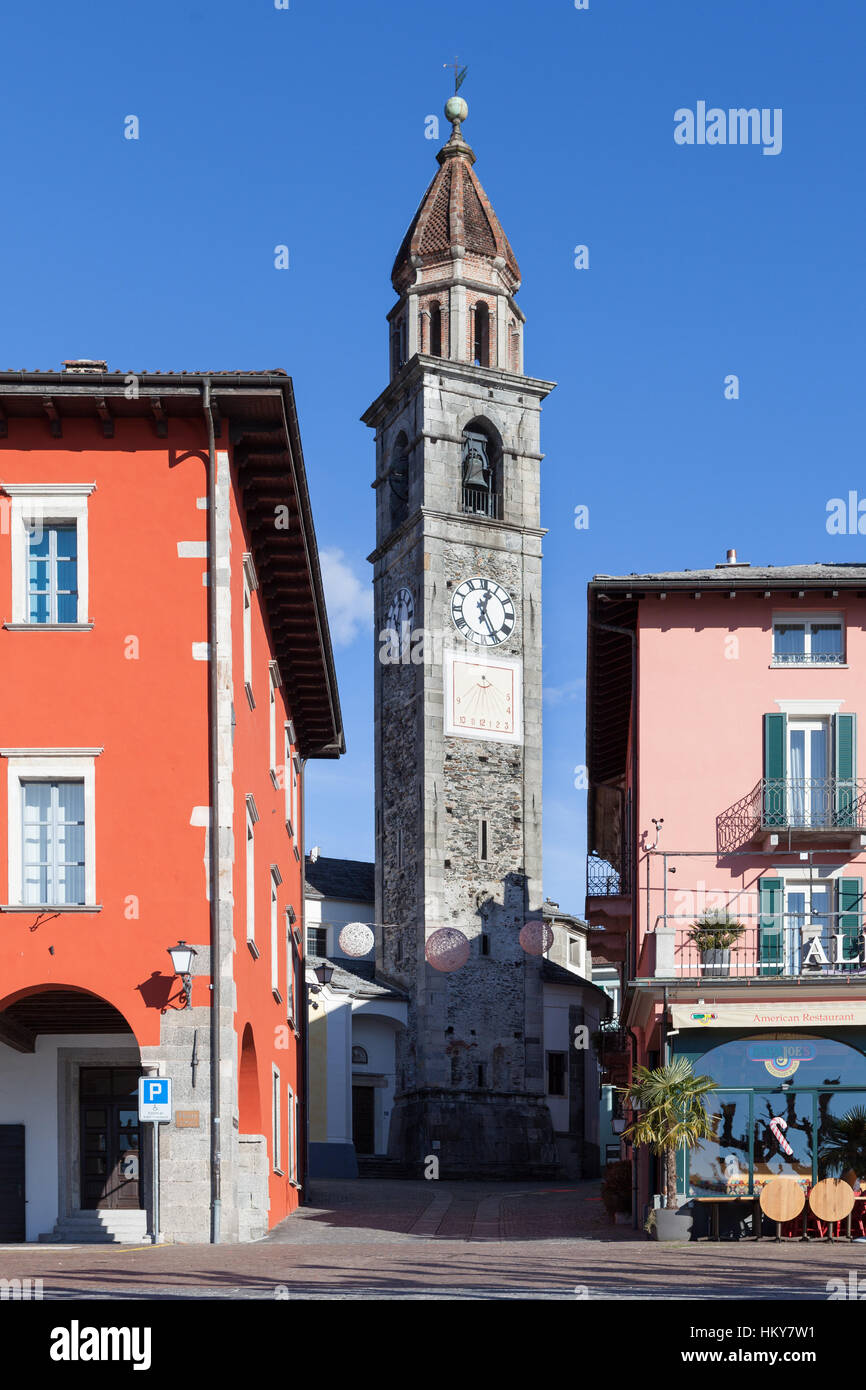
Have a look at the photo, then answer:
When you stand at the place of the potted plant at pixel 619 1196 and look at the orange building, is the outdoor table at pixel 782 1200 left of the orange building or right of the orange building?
left

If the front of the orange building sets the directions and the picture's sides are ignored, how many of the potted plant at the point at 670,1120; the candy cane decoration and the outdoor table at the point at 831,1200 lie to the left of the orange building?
3

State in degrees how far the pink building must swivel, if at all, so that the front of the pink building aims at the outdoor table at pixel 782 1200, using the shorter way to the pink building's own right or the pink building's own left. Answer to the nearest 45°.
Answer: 0° — it already faces it

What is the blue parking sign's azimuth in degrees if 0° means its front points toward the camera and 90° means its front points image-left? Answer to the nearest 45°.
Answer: approximately 0°

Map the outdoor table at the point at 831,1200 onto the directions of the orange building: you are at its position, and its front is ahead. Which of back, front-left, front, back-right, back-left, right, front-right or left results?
left

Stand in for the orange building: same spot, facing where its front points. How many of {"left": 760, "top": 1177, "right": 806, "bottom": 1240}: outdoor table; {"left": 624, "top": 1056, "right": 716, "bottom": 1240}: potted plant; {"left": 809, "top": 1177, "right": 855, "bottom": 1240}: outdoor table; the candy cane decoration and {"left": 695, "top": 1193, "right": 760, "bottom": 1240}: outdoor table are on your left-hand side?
5

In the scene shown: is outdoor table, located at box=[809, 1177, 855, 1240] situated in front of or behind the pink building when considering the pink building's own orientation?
in front

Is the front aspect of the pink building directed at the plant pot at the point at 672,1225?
yes
